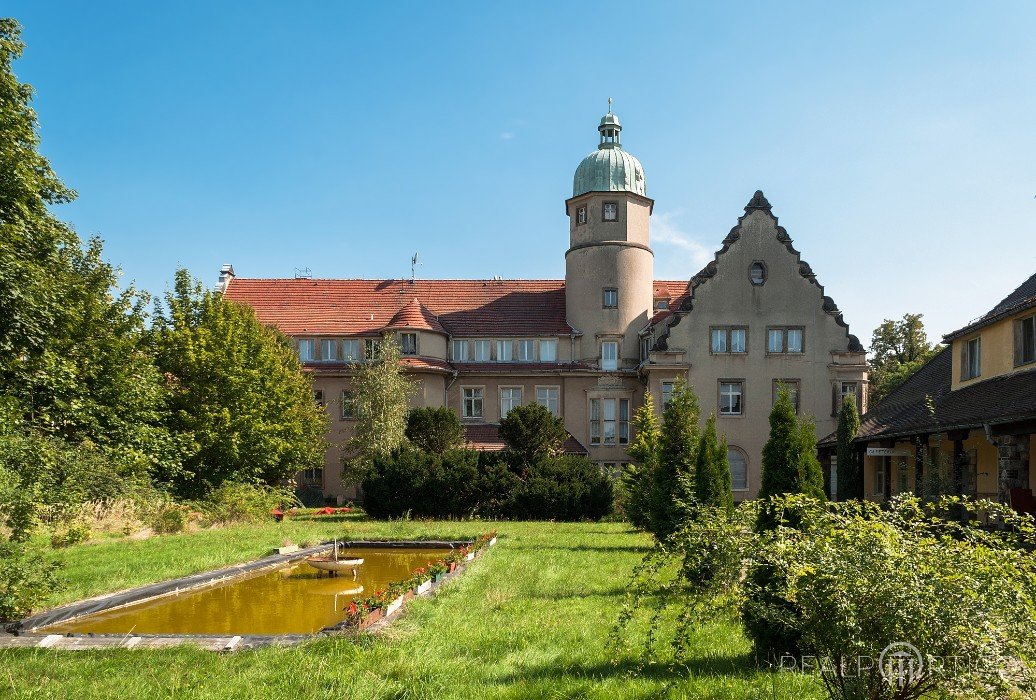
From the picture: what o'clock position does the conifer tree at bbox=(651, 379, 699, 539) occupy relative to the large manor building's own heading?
The conifer tree is roughly at 12 o'clock from the large manor building.

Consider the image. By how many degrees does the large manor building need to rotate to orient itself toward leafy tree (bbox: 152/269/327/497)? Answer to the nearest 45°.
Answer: approximately 45° to its right

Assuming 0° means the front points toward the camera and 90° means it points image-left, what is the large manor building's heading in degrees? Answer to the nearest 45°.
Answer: approximately 0°

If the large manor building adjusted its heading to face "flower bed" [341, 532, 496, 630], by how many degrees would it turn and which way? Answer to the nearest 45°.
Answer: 0° — it already faces it
